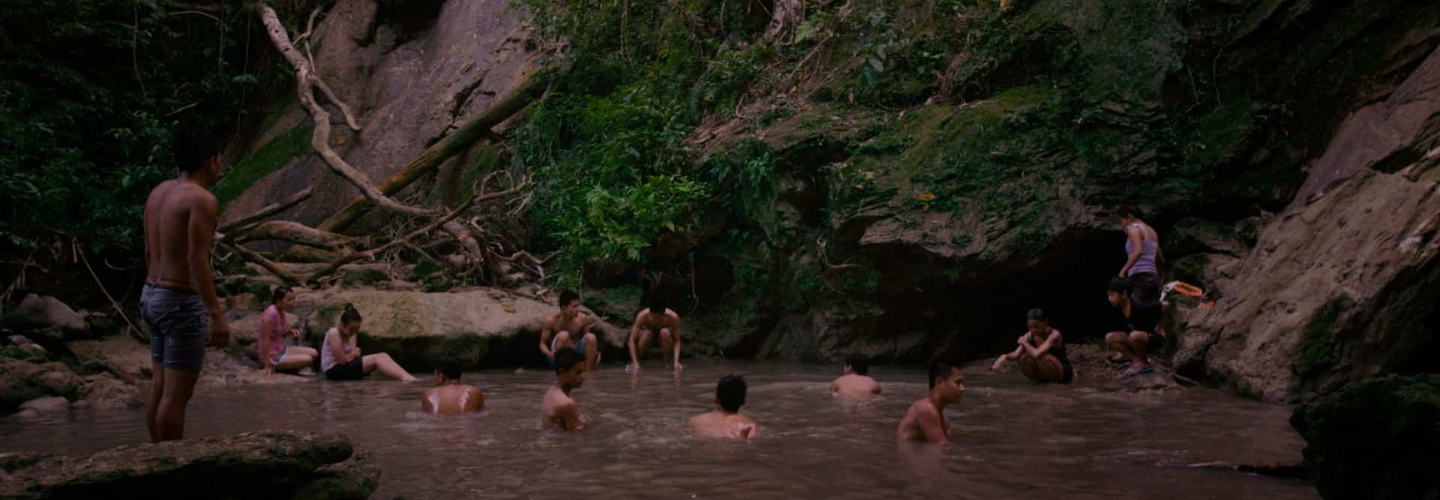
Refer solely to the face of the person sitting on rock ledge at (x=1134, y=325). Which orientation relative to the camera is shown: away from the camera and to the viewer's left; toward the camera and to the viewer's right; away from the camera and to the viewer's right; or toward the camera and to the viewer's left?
toward the camera and to the viewer's left

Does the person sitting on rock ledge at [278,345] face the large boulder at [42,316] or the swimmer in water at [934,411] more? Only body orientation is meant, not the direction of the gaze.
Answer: the swimmer in water

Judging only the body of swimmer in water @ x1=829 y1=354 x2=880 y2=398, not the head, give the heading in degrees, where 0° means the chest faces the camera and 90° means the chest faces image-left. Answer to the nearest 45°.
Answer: approximately 180°

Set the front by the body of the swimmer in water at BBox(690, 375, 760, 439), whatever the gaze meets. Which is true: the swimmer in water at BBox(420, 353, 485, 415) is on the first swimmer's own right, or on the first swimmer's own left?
on the first swimmer's own left

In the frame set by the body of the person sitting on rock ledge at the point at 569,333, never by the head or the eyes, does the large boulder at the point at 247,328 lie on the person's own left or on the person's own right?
on the person's own right

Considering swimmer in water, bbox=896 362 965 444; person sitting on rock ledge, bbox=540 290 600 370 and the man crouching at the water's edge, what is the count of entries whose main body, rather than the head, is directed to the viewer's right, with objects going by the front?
1

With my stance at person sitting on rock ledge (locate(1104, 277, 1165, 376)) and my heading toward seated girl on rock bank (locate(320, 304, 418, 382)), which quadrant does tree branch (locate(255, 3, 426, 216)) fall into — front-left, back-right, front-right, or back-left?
front-right

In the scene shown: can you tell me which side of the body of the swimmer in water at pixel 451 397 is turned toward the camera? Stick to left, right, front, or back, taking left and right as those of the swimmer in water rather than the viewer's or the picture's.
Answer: back

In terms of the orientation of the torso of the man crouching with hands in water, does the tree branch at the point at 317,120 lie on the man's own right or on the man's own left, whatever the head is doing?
on the man's own right

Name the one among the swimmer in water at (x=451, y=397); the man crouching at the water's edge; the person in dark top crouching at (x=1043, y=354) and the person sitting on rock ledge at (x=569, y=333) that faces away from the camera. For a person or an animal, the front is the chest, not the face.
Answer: the swimmer in water

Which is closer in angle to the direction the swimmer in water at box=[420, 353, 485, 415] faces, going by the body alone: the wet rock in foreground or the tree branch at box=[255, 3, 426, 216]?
the tree branch

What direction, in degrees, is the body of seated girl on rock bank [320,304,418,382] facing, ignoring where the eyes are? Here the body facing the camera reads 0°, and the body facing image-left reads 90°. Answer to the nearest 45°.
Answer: approximately 270°
